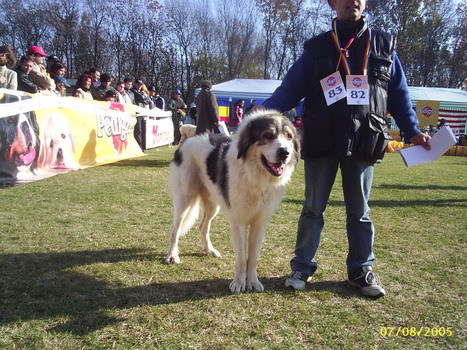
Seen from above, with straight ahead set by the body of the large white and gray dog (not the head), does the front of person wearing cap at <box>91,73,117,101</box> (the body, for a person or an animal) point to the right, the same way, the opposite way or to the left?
the same way

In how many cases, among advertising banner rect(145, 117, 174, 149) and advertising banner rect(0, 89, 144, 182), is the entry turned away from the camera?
0

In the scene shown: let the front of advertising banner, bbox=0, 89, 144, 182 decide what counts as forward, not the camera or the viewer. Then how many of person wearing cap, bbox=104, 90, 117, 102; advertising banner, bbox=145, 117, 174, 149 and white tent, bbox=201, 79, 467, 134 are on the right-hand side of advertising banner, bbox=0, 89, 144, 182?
0

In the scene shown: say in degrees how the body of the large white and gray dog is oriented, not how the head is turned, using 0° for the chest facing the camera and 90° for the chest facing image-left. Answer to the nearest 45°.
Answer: approximately 315°

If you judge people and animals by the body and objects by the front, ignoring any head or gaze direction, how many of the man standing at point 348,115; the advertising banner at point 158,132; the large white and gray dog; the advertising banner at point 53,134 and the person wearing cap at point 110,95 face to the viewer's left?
0

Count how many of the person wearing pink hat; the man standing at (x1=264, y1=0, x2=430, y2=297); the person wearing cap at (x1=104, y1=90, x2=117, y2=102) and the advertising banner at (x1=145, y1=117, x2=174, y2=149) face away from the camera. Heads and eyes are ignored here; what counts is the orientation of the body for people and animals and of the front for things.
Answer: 0

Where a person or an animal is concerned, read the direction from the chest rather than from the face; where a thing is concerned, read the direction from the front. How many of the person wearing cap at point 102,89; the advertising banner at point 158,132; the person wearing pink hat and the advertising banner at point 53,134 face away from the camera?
0

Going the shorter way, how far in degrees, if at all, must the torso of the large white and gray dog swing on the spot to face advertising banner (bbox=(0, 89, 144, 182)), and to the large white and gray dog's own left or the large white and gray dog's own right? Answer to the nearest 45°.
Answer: approximately 180°

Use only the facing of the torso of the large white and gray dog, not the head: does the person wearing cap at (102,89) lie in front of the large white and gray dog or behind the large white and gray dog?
behind

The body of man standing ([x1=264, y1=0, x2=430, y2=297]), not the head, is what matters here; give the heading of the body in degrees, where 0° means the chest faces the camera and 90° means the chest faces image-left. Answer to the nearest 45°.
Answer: approximately 0°

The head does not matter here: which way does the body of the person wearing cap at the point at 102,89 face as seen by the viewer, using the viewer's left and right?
facing the viewer and to the right of the viewer

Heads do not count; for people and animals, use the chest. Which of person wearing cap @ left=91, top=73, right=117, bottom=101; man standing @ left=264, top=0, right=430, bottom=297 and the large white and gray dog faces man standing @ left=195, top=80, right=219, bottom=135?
the person wearing cap

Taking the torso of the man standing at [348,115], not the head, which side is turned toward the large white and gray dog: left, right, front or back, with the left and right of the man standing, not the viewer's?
right

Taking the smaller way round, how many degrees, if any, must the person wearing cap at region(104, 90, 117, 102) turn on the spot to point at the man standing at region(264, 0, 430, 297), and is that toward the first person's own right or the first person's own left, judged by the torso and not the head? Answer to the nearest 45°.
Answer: approximately 45° to the first person's own right
